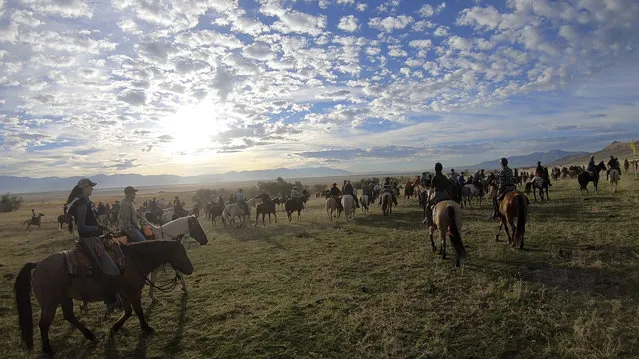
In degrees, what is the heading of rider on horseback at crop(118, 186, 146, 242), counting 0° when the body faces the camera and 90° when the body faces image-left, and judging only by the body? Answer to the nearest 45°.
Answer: approximately 270°

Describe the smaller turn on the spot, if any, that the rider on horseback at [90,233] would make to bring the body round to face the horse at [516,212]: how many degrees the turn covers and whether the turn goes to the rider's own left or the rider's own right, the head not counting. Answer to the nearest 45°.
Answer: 0° — they already face it

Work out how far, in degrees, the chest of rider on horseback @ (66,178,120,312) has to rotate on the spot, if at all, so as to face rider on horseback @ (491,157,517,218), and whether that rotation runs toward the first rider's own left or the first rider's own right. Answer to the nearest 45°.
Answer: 0° — they already face them

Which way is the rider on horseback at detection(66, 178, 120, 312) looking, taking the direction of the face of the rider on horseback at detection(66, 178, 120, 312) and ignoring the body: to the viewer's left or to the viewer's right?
to the viewer's right

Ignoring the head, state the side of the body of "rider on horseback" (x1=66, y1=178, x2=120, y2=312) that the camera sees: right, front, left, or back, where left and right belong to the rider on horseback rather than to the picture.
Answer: right

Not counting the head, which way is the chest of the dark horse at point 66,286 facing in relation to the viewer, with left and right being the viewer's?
facing to the right of the viewer

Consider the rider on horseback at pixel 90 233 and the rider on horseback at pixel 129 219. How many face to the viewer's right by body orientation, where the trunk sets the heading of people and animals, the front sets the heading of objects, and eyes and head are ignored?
2

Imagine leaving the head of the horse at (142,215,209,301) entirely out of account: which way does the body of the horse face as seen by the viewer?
to the viewer's right

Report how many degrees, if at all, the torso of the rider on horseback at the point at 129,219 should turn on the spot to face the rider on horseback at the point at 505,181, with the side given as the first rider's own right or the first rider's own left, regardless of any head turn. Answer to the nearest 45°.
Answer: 0° — they already face them

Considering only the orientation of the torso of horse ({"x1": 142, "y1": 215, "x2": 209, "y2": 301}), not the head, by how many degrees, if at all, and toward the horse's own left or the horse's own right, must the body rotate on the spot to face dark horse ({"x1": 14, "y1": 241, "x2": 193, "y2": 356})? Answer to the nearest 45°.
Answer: approximately 135° to the horse's own right
